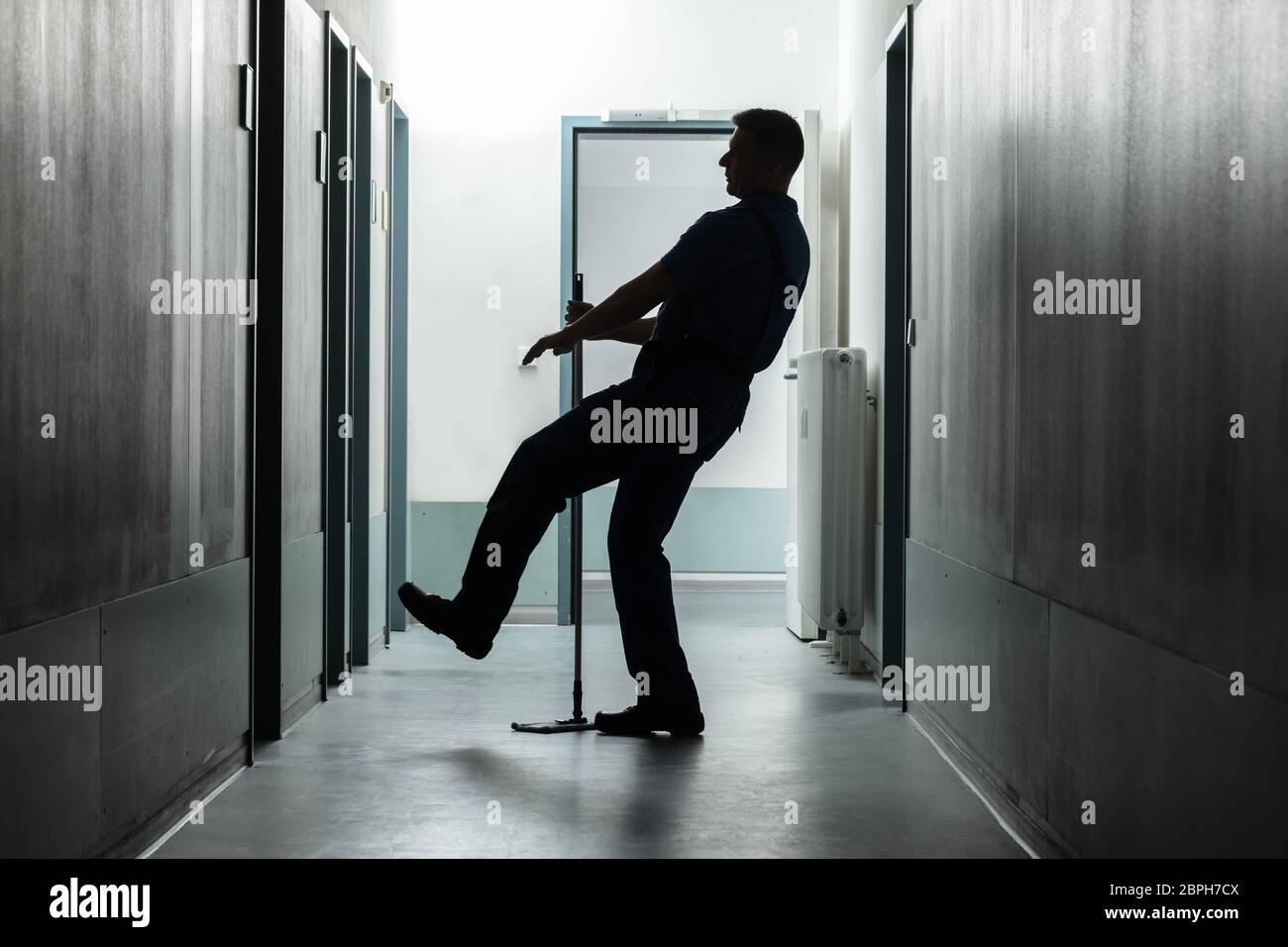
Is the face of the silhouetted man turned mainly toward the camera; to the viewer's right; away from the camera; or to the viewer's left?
to the viewer's left

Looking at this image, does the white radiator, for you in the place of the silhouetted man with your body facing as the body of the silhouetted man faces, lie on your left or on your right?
on your right

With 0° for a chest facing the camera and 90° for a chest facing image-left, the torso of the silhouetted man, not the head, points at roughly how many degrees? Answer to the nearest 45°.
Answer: approximately 90°

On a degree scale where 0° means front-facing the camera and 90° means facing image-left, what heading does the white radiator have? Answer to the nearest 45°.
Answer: approximately 90°

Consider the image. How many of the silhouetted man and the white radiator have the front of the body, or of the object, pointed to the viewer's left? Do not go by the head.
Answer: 2

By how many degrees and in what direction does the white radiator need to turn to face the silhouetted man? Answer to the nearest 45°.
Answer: approximately 90° to its left
